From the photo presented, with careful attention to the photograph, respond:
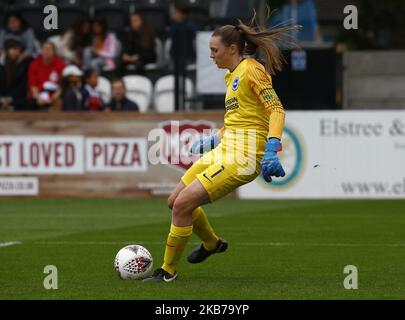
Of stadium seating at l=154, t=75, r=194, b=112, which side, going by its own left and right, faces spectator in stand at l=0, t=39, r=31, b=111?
right

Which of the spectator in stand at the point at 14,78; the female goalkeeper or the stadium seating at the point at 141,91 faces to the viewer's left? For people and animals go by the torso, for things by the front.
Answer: the female goalkeeper

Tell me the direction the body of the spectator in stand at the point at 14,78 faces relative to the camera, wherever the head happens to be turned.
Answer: toward the camera

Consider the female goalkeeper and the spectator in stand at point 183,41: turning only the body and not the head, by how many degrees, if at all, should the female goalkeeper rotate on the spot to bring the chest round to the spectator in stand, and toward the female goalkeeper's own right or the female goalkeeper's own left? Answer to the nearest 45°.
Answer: approximately 90° to the female goalkeeper's own right

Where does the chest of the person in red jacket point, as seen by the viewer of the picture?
toward the camera

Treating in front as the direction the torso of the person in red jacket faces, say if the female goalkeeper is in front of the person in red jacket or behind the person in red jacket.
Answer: in front

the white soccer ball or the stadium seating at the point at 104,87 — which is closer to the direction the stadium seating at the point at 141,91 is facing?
the white soccer ball

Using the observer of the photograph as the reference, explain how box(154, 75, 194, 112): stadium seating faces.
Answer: facing the viewer

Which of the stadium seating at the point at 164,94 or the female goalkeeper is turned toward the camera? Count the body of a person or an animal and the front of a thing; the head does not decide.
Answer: the stadium seating

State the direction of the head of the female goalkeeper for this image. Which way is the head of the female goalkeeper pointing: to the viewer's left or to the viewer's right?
to the viewer's left

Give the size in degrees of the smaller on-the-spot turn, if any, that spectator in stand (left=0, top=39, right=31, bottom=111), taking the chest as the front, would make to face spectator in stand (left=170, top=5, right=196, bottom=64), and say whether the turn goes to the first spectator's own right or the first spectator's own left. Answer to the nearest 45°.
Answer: approximately 90° to the first spectator's own left

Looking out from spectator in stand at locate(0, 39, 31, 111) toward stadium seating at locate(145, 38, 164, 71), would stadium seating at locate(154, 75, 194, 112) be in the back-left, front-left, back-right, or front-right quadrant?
front-right

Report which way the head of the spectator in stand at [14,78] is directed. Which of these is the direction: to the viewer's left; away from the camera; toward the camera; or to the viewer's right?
toward the camera

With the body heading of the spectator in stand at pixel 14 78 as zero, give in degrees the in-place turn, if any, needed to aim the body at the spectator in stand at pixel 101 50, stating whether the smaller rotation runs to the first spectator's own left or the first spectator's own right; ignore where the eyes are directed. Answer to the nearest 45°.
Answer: approximately 90° to the first spectator's own left

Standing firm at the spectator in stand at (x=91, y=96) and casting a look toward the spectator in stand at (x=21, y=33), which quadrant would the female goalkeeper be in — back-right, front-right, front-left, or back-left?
back-left

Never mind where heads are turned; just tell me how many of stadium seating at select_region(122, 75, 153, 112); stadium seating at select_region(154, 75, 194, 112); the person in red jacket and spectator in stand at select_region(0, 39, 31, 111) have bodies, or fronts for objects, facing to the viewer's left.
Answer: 0

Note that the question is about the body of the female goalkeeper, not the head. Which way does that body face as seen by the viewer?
to the viewer's left

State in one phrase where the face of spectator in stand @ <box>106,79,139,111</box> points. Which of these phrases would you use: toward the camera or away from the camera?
toward the camera
